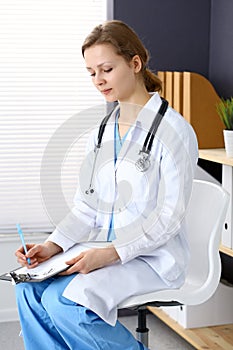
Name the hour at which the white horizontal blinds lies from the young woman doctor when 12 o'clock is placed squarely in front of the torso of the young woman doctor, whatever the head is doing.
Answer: The white horizontal blinds is roughly at 4 o'clock from the young woman doctor.

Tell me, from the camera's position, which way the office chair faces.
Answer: facing the viewer and to the left of the viewer

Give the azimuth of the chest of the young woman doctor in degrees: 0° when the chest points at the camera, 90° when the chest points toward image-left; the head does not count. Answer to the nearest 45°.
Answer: approximately 45°

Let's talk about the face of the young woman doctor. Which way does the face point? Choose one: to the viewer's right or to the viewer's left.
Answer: to the viewer's left

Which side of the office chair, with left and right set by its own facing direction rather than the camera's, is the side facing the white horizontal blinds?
right

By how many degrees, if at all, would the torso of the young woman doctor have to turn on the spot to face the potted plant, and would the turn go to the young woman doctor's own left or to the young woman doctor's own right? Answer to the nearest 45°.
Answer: approximately 180°
